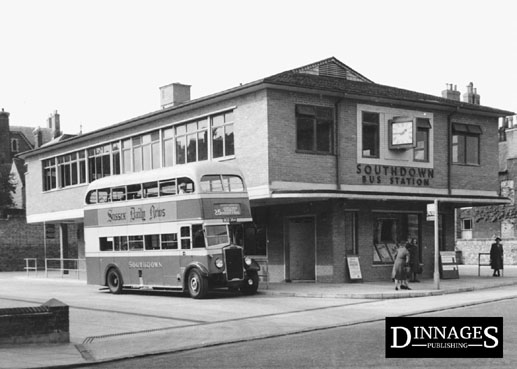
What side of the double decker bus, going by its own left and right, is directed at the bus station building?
left

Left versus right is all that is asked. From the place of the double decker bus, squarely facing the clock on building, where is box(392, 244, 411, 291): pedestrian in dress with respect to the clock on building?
right

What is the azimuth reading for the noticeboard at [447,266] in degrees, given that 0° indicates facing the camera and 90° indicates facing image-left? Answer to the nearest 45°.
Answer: approximately 0°

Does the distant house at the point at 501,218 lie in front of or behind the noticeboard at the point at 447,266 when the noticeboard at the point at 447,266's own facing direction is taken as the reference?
behind

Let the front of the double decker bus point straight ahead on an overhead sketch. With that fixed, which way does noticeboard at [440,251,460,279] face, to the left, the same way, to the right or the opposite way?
to the right

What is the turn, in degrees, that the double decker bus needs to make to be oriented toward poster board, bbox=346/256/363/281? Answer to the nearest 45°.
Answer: approximately 45° to its left

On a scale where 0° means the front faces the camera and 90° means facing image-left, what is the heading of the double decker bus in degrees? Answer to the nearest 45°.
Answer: approximately 315°

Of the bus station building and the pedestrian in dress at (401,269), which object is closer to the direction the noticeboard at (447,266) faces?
the pedestrian in dress
